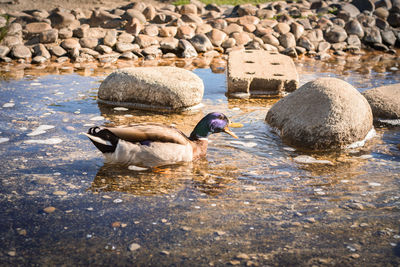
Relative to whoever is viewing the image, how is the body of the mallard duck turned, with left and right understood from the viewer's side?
facing to the right of the viewer

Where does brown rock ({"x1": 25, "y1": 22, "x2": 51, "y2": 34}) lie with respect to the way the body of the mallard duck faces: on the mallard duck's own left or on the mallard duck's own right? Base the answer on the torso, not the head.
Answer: on the mallard duck's own left

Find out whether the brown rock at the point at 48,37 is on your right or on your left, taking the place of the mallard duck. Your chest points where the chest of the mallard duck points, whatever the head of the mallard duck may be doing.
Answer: on your left

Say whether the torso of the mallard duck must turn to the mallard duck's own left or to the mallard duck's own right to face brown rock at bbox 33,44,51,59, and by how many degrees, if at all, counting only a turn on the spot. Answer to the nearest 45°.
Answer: approximately 90° to the mallard duck's own left

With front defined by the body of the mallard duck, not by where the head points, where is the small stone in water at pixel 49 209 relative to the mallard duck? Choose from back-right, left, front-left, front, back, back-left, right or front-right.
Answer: back-right

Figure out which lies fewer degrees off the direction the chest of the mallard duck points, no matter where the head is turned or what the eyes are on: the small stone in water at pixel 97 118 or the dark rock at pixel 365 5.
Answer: the dark rock

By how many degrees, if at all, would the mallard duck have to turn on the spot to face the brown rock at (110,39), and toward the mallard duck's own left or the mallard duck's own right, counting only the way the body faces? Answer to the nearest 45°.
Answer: approximately 90° to the mallard duck's own left

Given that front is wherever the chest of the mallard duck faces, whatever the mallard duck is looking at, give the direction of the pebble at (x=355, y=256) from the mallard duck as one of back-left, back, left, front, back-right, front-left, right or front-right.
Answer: front-right

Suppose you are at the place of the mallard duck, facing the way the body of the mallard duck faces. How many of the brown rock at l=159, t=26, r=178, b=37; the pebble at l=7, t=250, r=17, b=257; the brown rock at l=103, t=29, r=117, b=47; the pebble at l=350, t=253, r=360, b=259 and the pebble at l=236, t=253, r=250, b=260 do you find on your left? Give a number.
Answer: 2

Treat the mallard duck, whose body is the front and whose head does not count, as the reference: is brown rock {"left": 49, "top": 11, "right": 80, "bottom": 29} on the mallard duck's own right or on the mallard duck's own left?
on the mallard duck's own left

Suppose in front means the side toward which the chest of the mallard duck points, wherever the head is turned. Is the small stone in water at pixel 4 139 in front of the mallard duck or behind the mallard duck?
behind

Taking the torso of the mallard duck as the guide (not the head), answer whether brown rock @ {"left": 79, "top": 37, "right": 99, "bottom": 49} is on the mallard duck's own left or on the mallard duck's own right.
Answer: on the mallard duck's own left

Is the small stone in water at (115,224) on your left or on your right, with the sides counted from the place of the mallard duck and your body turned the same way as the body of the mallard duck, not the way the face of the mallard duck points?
on your right
